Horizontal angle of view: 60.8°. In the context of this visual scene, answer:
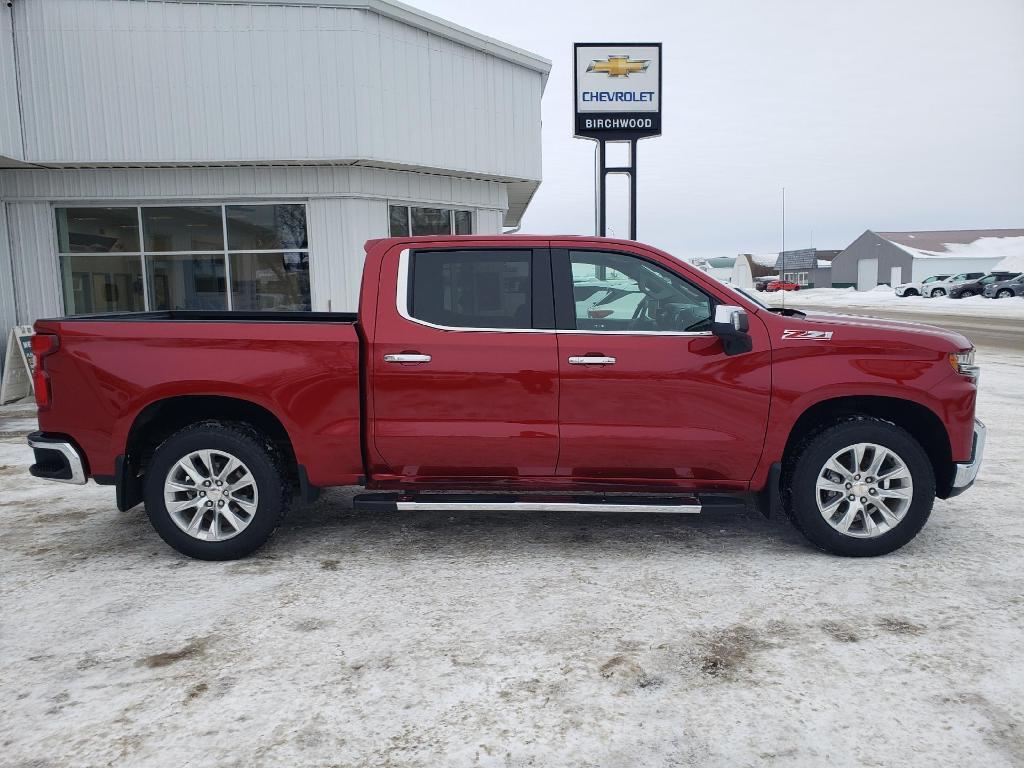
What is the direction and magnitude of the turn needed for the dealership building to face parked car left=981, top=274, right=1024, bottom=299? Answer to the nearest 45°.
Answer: approximately 135° to its left

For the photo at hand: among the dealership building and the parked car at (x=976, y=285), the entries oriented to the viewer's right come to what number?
0

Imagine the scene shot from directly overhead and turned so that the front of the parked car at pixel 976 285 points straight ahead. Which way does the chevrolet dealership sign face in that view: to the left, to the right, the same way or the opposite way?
to the left

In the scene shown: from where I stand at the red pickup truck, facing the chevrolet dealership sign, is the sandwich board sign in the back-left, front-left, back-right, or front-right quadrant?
front-left

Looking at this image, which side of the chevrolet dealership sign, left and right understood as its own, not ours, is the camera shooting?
front

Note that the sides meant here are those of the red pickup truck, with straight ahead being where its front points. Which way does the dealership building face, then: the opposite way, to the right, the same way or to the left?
to the right

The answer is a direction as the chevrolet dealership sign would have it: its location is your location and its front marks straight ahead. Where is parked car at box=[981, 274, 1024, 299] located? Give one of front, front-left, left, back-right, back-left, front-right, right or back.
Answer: back-left

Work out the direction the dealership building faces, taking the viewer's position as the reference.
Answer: facing the viewer

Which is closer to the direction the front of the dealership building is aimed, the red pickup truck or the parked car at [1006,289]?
the red pickup truck

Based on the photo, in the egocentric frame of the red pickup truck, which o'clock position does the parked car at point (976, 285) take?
The parked car is roughly at 10 o'clock from the red pickup truck.

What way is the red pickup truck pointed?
to the viewer's right

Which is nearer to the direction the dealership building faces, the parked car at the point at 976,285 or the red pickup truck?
the red pickup truck

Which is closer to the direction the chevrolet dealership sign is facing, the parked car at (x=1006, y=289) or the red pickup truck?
the red pickup truck

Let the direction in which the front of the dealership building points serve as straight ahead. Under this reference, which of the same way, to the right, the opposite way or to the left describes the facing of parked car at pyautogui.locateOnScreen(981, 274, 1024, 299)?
to the right

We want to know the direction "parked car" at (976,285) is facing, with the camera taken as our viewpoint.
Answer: facing the viewer and to the left of the viewer
